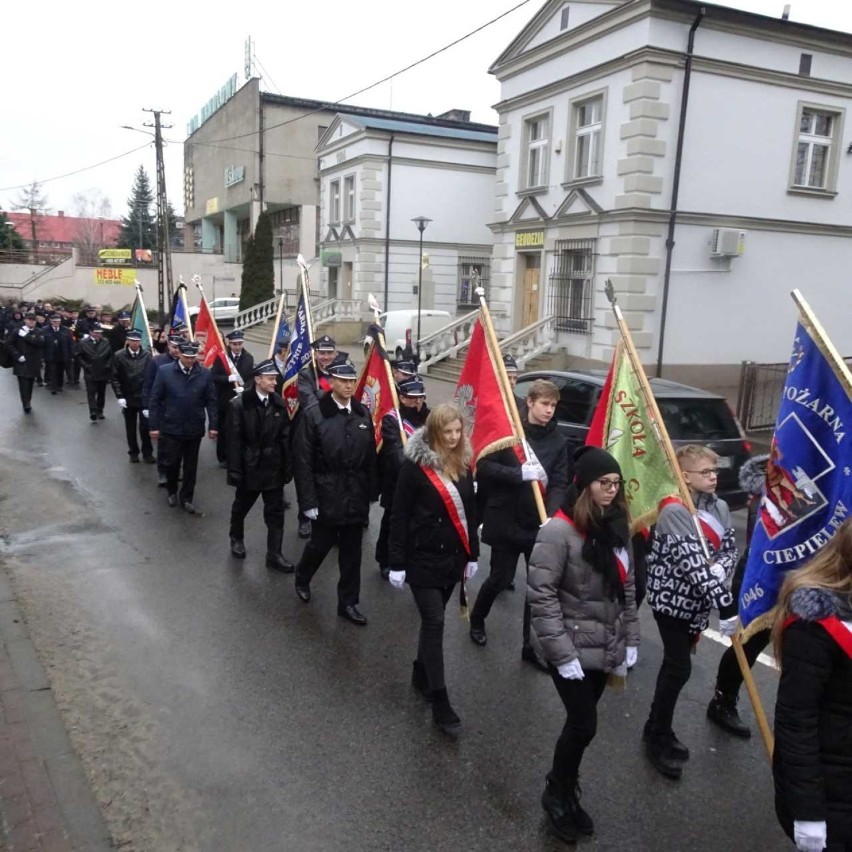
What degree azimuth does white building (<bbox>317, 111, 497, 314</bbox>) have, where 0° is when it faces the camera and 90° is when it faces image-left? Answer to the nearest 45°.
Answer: approximately 45°

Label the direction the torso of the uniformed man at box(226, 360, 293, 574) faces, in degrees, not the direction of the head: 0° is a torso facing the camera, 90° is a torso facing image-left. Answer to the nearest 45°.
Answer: approximately 315°

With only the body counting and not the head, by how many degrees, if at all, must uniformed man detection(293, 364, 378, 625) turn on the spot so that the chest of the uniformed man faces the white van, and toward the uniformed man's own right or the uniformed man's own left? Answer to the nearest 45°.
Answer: approximately 135° to the uniformed man's own left

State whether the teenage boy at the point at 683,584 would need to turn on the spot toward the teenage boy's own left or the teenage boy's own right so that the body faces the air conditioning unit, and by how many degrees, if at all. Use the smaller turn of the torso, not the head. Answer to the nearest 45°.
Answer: approximately 135° to the teenage boy's own left

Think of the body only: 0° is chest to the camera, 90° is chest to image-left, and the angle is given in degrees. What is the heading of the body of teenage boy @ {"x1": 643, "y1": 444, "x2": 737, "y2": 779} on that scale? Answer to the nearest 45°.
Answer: approximately 315°

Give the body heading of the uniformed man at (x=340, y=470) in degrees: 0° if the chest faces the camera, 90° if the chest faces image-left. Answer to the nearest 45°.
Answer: approximately 315°
